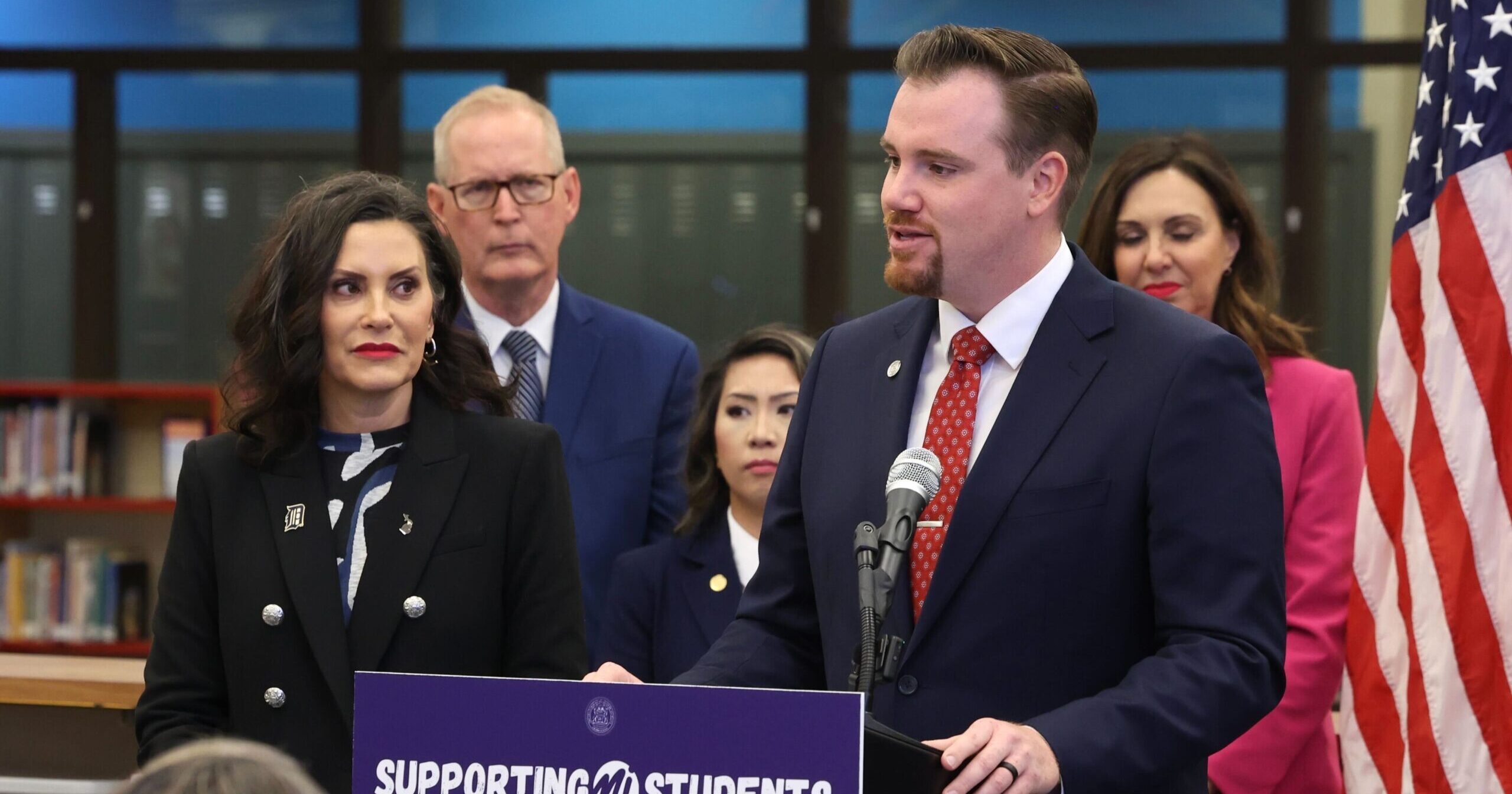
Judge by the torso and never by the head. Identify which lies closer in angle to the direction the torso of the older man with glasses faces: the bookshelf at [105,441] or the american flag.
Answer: the american flag

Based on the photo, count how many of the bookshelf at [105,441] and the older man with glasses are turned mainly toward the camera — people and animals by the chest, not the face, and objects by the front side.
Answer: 2

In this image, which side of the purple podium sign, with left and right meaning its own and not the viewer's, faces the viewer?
front

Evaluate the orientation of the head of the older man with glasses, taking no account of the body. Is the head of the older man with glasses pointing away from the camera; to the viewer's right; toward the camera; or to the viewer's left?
toward the camera

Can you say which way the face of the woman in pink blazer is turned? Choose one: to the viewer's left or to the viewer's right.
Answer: to the viewer's left

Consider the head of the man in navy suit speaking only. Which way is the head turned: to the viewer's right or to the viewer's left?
to the viewer's left

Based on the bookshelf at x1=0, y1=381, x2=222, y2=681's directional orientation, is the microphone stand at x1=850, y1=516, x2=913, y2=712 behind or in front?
in front

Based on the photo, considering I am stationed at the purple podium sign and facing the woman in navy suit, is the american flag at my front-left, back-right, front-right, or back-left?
front-right

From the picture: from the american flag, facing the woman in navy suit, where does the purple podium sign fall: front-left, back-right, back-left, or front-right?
front-left

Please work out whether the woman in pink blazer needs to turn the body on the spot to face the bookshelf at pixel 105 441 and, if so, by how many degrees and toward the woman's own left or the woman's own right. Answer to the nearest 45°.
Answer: approximately 90° to the woman's own right

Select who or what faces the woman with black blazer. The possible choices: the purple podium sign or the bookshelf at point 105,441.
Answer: the bookshelf

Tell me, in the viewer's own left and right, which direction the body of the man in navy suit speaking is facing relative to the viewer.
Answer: facing the viewer and to the left of the viewer

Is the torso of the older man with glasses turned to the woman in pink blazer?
no

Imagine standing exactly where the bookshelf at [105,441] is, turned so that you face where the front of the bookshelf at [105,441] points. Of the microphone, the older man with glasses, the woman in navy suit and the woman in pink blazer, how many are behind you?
0

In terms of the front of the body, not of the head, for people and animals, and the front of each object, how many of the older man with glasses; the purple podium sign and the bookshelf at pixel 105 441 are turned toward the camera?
3

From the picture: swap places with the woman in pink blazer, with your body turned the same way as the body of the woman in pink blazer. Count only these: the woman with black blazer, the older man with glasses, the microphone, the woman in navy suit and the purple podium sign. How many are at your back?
0
